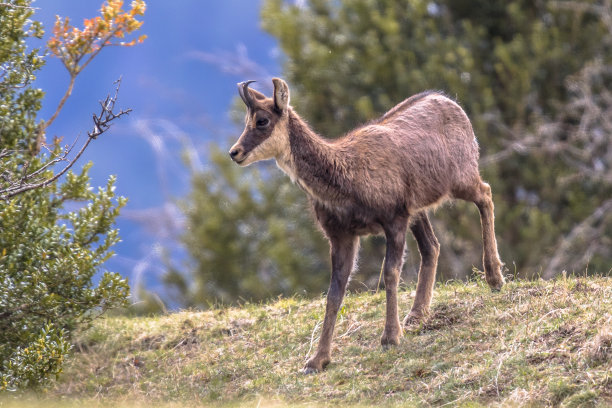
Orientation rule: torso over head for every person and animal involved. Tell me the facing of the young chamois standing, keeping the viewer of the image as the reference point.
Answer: facing the viewer and to the left of the viewer
